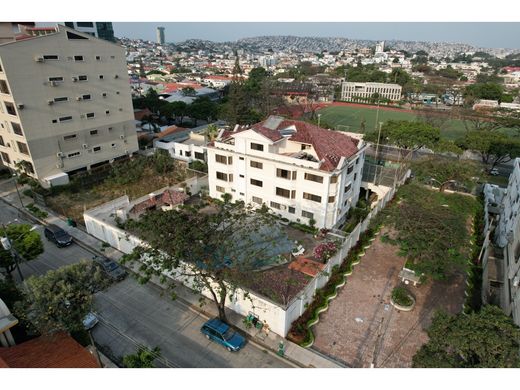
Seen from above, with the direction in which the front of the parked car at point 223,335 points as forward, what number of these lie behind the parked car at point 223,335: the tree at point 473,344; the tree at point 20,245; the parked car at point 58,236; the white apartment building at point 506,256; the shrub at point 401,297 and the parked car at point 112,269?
3

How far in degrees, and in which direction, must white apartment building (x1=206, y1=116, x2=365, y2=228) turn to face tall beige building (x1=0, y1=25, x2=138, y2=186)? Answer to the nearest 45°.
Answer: approximately 45° to its right

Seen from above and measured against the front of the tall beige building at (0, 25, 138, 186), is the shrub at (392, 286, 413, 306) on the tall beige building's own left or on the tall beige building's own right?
on the tall beige building's own left

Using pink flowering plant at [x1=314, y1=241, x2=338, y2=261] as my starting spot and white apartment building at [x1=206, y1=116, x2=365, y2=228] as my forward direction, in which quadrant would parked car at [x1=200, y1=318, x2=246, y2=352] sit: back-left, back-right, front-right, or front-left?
back-left

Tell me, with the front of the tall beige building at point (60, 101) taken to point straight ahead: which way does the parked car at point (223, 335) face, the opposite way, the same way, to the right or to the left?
to the left
